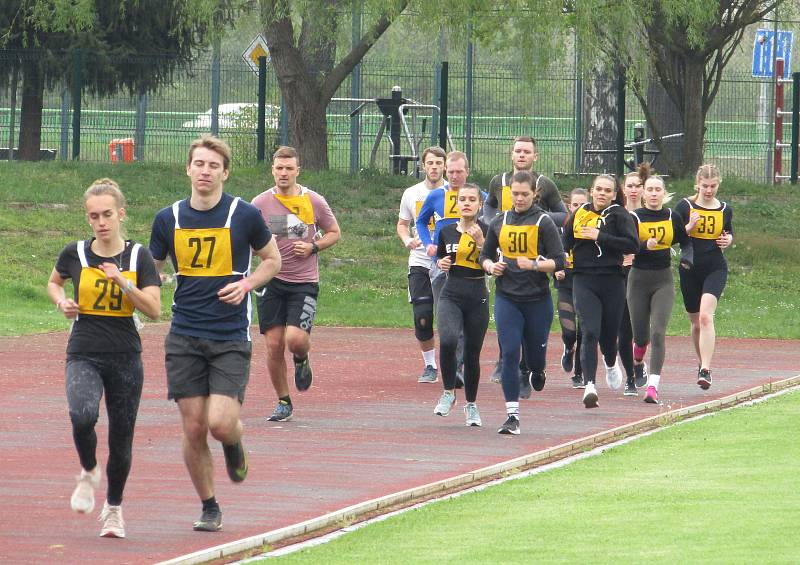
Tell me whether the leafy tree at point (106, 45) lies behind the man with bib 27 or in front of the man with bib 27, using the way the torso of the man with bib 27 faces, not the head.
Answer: behind

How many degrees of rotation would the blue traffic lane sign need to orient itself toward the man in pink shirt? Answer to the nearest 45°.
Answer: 0° — it already faces them

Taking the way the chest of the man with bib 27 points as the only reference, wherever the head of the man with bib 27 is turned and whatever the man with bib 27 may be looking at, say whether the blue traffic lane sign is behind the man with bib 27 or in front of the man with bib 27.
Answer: behind

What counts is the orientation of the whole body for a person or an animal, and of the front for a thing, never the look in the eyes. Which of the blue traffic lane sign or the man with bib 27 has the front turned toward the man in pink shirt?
the blue traffic lane sign

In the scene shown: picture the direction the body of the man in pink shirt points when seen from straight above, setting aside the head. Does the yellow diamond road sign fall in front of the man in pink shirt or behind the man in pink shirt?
behind

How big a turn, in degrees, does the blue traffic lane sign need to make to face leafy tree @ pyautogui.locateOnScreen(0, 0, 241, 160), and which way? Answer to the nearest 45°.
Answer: approximately 45° to its right

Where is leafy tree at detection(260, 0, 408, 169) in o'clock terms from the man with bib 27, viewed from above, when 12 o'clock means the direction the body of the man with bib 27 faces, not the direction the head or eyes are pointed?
The leafy tree is roughly at 6 o'clock from the man with bib 27.

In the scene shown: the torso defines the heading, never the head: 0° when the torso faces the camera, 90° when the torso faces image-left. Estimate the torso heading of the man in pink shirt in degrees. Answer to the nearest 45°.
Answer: approximately 0°

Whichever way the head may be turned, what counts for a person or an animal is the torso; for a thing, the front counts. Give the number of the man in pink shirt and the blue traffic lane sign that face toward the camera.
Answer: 2

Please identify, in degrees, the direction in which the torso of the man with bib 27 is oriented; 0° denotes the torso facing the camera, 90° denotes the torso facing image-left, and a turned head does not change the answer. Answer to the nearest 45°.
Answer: approximately 0°

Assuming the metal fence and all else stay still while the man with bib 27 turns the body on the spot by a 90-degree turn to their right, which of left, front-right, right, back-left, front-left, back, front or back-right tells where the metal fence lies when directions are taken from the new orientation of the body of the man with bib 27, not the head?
right
